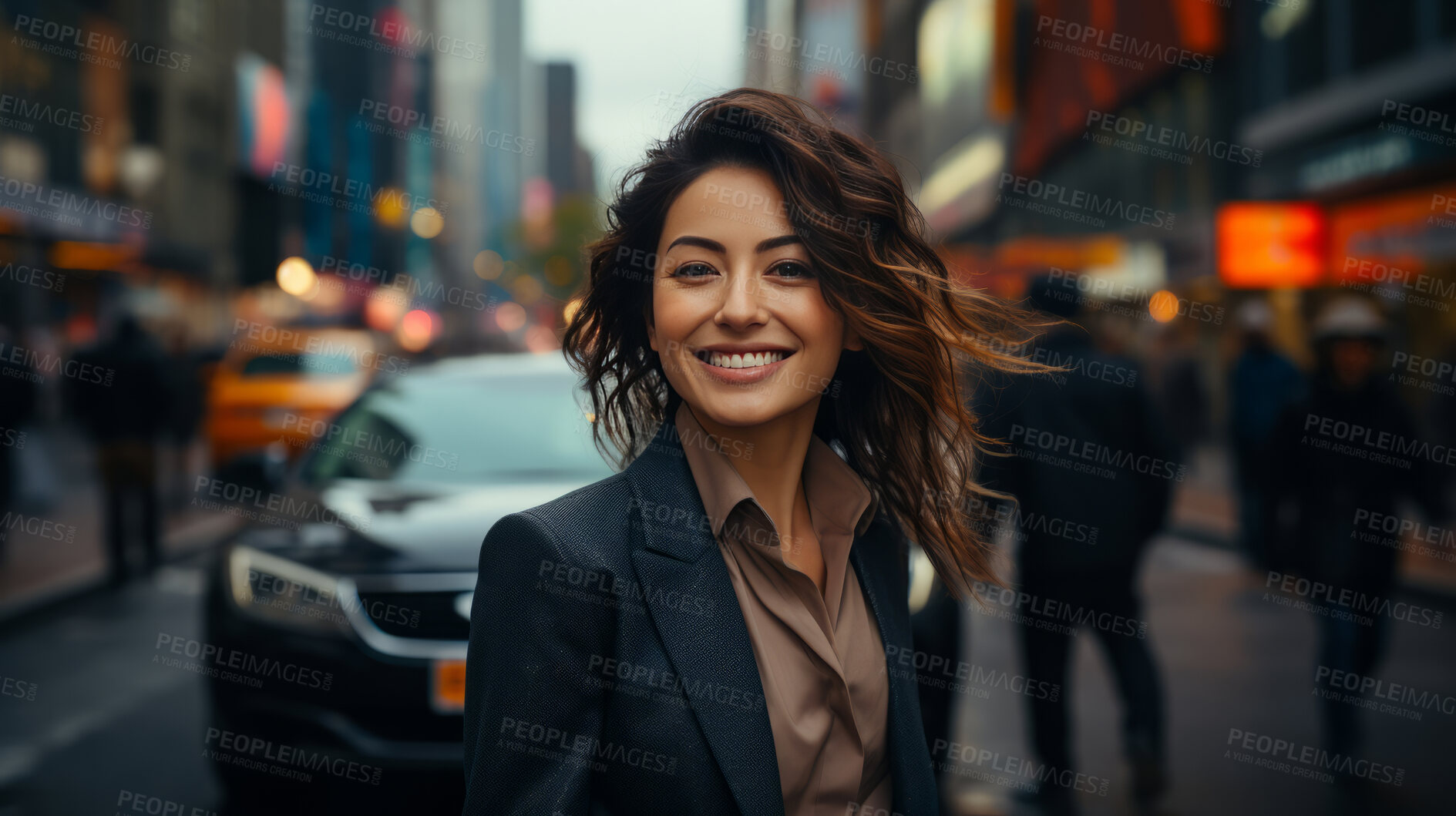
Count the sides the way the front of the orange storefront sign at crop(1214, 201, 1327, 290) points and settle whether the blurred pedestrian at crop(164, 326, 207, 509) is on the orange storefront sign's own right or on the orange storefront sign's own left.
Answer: on the orange storefront sign's own right

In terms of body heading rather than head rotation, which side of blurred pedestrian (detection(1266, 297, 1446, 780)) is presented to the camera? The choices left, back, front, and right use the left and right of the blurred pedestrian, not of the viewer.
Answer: front

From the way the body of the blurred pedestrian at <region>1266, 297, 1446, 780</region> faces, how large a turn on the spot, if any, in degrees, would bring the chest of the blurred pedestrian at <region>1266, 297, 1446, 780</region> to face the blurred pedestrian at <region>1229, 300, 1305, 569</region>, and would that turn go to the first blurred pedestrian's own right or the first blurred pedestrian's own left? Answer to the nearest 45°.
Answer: approximately 180°

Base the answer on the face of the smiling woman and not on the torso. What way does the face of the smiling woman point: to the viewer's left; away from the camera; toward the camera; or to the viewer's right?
toward the camera

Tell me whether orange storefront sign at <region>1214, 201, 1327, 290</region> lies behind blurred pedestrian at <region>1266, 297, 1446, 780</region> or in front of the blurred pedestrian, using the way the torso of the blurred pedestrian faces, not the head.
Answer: behind

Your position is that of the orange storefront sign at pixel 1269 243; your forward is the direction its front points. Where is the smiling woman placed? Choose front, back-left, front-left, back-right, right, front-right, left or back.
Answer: front

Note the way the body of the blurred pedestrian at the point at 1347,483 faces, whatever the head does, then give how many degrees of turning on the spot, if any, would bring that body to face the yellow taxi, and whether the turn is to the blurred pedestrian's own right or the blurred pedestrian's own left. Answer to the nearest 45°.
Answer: approximately 90° to the blurred pedestrian's own right

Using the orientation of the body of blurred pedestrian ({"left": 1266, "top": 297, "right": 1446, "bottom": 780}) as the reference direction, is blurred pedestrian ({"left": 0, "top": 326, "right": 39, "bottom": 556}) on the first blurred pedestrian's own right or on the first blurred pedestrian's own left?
on the first blurred pedestrian's own right

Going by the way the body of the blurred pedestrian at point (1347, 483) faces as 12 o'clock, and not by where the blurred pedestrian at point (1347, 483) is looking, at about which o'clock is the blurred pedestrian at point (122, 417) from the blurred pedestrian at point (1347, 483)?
the blurred pedestrian at point (122, 417) is roughly at 3 o'clock from the blurred pedestrian at point (1347, 483).

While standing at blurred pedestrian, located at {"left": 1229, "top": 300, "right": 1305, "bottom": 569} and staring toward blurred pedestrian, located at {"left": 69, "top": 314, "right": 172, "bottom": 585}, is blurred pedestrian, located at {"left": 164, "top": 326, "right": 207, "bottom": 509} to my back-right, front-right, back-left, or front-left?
front-right
